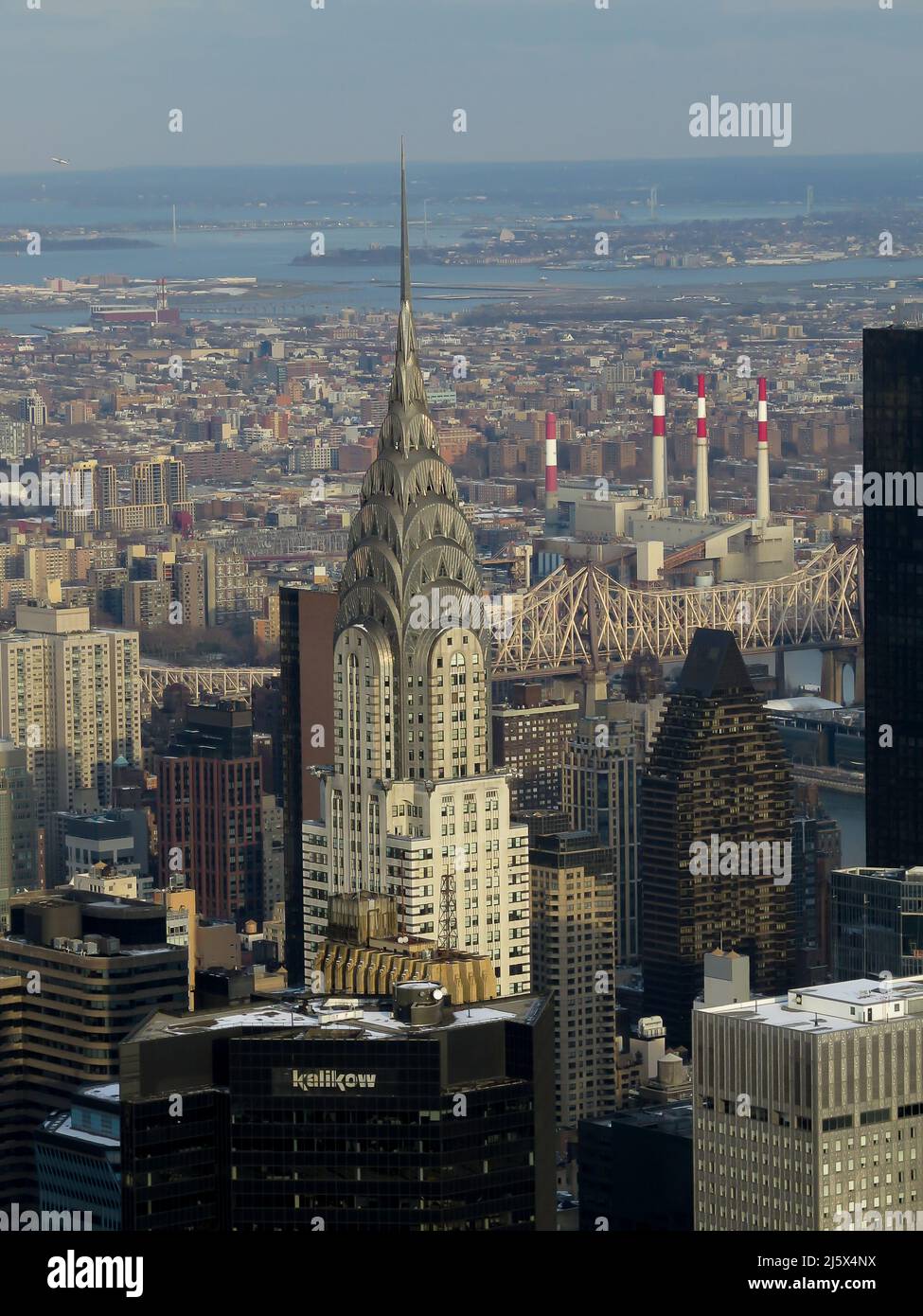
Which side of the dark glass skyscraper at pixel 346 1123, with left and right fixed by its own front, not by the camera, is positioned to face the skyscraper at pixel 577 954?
back

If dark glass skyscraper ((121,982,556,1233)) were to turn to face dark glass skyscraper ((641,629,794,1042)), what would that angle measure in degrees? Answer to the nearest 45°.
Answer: approximately 180°

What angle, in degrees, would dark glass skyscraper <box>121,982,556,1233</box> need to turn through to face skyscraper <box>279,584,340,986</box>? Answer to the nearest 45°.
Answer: approximately 180°

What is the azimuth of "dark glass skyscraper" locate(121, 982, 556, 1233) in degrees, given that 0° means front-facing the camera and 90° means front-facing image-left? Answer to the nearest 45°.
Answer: approximately 0°

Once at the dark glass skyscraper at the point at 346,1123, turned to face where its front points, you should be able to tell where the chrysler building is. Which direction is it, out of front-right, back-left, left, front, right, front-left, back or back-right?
back

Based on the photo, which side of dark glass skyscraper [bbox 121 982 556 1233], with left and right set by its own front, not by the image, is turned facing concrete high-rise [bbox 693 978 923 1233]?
left

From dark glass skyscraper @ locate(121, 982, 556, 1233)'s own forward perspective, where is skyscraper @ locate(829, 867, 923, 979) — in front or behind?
behind

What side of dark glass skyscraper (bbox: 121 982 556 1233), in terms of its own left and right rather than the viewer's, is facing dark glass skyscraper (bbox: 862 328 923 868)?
back
